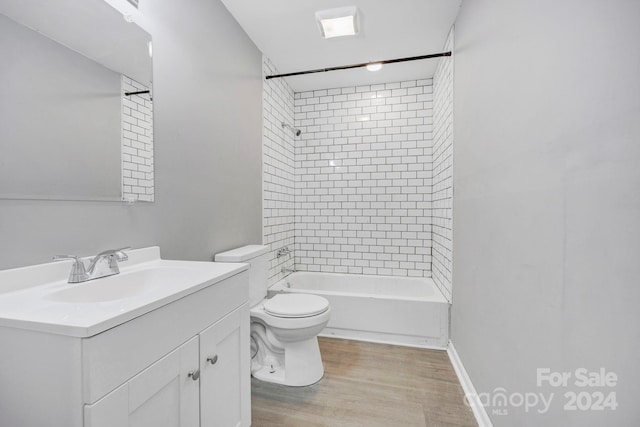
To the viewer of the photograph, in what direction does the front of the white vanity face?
facing the viewer and to the right of the viewer

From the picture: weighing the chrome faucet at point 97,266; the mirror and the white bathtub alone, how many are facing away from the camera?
0

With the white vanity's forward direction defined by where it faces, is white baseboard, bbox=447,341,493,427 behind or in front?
in front

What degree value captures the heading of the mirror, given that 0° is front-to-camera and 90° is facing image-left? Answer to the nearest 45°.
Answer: approximately 315°

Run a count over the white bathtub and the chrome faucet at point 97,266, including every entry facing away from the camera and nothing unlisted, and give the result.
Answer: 0

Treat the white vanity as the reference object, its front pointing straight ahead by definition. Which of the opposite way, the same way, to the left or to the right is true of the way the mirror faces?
the same way

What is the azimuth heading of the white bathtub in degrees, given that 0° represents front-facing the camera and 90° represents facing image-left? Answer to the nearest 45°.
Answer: approximately 0°

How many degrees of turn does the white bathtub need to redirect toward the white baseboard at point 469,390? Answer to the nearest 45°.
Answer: approximately 45° to its left

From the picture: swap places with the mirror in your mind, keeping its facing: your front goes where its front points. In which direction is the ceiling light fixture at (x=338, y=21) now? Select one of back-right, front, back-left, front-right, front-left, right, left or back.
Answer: front-left

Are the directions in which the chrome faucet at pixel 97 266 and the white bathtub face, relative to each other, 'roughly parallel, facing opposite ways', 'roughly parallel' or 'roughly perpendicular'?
roughly perpendicular

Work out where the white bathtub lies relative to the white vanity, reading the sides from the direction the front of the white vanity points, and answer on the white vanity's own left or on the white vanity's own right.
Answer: on the white vanity's own left

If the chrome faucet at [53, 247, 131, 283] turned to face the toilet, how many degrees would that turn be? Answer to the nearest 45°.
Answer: approximately 45° to its left

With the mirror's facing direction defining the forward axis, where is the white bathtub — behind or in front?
in front
